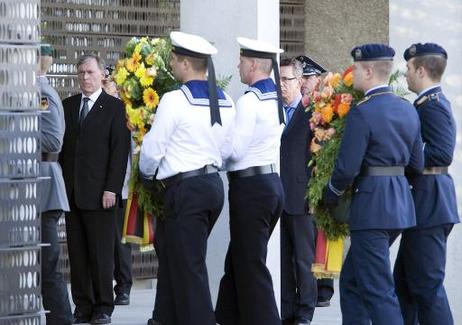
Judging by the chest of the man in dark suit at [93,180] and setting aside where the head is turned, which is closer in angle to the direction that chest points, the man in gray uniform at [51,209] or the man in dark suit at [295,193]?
the man in gray uniform

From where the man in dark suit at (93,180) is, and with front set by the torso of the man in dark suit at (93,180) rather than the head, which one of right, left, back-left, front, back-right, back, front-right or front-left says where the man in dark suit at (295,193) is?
back-left

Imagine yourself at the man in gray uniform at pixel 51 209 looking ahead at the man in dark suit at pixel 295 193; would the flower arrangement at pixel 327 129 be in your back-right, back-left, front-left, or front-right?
front-right

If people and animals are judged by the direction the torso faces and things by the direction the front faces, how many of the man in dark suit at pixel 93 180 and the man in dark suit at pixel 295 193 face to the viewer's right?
0

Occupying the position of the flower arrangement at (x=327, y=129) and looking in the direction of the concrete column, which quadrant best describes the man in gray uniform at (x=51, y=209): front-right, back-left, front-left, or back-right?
front-left

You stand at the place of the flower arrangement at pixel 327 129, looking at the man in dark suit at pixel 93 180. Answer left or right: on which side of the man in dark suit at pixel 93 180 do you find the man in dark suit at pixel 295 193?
right

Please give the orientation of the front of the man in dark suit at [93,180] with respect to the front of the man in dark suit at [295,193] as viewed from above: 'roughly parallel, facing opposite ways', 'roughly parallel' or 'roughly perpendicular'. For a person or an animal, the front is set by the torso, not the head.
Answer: roughly parallel

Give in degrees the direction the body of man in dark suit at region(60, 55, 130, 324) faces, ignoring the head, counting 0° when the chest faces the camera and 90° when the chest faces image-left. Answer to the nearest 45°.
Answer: approximately 45°

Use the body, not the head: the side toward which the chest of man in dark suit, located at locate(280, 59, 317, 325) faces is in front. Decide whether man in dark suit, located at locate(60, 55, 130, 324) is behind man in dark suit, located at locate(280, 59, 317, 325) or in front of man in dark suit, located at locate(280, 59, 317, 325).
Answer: in front

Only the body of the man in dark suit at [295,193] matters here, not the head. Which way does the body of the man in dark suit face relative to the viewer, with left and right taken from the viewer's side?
facing the viewer and to the left of the viewer

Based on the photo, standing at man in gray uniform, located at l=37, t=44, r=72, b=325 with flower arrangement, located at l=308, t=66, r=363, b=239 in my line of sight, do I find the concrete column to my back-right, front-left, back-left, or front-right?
front-left

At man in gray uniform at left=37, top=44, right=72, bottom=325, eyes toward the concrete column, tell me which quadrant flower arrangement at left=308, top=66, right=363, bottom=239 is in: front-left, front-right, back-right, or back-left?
front-right

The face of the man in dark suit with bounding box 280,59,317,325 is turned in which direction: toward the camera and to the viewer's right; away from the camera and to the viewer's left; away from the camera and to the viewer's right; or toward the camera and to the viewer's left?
toward the camera and to the viewer's left
